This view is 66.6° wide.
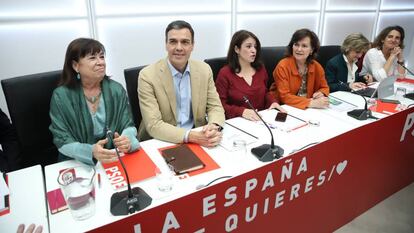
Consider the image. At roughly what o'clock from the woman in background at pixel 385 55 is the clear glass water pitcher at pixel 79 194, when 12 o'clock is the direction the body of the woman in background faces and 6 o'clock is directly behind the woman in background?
The clear glass water pitcher is roughly at 2 o'clock from the woman in background.

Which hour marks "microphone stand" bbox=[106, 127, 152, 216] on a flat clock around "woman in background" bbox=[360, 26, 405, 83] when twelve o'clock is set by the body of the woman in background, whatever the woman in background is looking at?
The microphone stand is roughly at 2 o'clock from the woman in background.

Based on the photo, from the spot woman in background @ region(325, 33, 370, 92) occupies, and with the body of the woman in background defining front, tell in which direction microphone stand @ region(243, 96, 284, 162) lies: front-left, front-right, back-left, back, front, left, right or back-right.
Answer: front-right

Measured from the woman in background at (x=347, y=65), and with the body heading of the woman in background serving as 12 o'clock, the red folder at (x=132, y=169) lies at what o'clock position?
The red folder is roughly at 2 o'clock from the woman in background.

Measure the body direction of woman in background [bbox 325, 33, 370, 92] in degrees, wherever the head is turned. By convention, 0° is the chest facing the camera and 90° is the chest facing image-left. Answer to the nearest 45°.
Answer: approximately 315°

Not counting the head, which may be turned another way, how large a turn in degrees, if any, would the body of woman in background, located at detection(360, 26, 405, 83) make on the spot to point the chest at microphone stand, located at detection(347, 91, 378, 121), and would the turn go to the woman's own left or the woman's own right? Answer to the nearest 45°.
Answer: approximately 45° to the woman's own right

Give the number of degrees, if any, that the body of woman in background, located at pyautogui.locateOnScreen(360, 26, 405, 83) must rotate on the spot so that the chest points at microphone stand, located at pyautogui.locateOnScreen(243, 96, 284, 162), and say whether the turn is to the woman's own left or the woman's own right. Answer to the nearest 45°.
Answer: approximately 45° to the woman's own right
